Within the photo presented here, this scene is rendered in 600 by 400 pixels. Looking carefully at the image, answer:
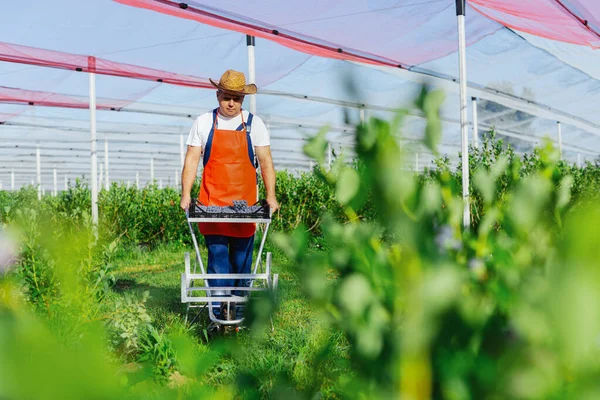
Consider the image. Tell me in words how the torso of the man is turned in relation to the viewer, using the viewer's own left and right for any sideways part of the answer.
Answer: facing the viewer

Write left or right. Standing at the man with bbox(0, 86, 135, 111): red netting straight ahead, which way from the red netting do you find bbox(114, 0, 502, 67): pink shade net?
right

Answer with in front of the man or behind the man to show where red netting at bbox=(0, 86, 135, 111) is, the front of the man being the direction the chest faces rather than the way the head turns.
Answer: behind

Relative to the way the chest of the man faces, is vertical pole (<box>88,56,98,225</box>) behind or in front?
behind

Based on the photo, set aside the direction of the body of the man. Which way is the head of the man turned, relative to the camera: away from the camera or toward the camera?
toward the camera

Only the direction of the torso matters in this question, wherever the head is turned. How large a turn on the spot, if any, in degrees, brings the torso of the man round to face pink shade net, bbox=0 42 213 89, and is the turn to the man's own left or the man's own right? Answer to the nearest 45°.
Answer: approximately 135° to the man's own right

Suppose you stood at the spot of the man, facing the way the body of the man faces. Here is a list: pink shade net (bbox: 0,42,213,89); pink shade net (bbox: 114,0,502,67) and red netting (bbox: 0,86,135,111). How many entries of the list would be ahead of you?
0

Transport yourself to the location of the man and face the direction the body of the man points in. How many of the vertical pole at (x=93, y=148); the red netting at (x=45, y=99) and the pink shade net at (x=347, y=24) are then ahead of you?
0
